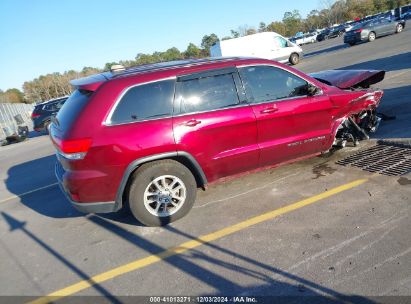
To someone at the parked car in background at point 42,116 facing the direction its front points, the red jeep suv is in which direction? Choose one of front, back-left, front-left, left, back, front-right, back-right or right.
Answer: back-right

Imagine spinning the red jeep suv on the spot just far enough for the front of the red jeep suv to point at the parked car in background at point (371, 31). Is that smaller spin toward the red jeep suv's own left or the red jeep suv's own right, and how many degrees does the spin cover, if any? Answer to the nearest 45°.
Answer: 0° — it already faces it

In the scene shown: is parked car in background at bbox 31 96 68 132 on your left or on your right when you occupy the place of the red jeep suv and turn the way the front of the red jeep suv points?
on your left

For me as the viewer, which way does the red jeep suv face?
facing away from the viewer and to the right of the viewer
